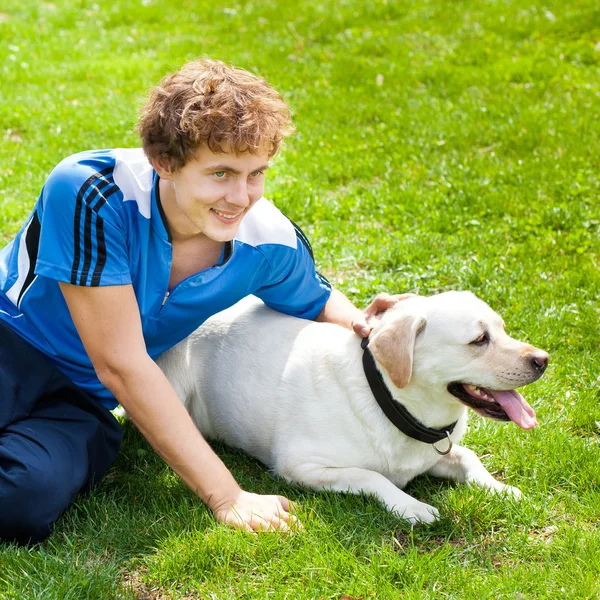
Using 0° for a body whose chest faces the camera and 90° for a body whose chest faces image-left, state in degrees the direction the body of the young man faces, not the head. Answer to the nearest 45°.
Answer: approximately 315°

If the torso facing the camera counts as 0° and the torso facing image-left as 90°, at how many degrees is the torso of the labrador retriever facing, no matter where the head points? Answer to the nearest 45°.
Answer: approximately 315°

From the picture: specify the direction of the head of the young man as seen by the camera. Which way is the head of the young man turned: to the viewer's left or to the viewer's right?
to the viewer's right

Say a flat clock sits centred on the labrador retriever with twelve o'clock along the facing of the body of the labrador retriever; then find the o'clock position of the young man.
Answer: The young man is roughly at 4 o'clock from the labrador retriever.
